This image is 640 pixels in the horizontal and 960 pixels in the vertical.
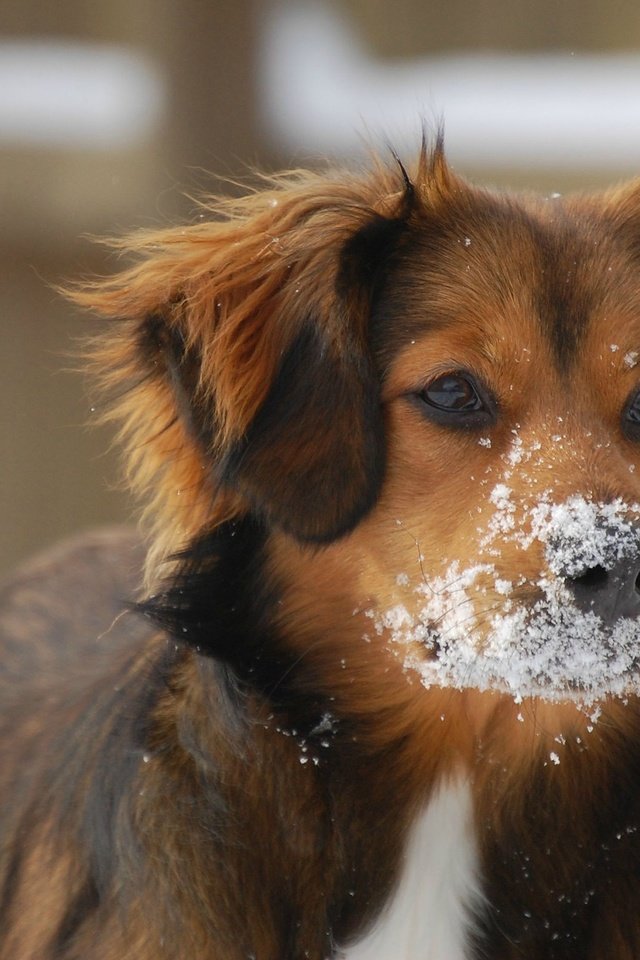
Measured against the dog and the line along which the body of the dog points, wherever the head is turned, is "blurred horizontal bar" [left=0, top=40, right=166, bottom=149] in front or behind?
behind

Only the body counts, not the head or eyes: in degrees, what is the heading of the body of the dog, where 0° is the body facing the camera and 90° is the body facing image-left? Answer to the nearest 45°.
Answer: approximately 315°

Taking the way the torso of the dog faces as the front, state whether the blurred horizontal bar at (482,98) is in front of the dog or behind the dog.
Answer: behind
